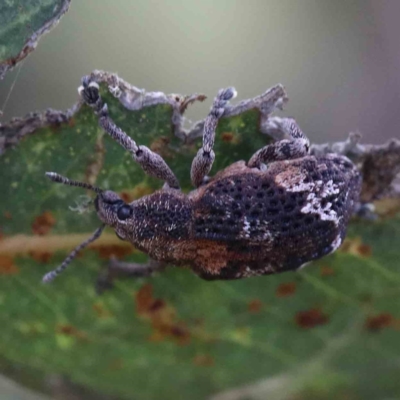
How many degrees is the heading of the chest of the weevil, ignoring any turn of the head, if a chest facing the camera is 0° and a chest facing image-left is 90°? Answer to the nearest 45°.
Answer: approximately 90°
